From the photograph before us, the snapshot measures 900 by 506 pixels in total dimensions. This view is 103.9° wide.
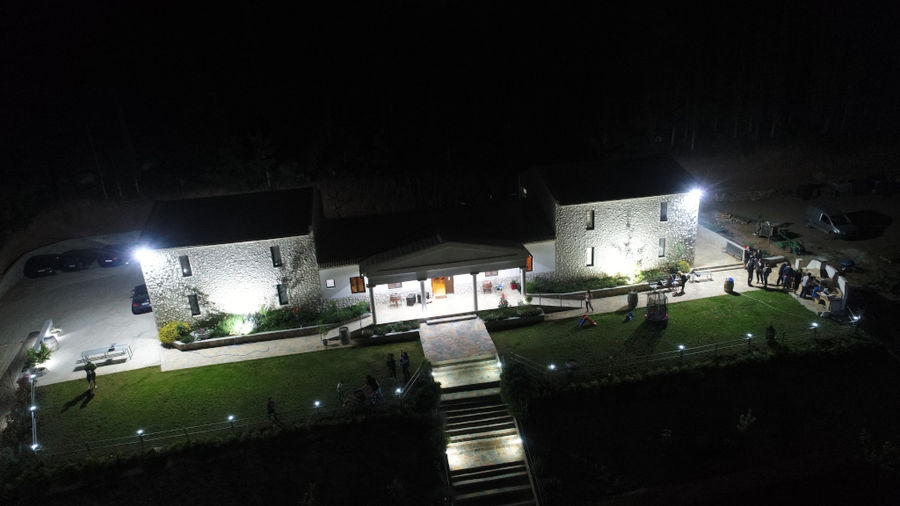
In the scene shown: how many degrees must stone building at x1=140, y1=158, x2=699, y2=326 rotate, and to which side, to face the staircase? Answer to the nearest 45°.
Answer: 0° — it already faces it

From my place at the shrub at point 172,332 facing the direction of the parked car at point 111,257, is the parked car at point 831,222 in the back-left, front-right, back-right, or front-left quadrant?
back-right

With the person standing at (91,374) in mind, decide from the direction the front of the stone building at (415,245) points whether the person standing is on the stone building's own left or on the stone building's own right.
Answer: on the stone building's own right

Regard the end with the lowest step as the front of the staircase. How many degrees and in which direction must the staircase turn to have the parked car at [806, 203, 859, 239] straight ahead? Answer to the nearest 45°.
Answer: approximately 135° to its left

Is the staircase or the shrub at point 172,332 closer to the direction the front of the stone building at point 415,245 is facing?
the staircase

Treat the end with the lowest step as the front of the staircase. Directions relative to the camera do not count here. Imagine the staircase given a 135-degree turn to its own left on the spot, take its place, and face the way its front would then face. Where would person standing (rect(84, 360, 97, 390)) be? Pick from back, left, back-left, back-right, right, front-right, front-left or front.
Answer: back-left

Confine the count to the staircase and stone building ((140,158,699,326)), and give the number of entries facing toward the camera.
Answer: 2

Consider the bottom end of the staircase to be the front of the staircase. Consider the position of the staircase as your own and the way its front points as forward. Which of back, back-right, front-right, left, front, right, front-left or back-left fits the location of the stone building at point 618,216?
back-left

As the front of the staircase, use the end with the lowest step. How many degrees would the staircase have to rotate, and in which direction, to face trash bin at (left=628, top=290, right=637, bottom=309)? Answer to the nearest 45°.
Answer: approximately 135° to its left

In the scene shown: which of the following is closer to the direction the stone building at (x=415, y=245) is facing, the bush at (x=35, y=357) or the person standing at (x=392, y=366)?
the person standing

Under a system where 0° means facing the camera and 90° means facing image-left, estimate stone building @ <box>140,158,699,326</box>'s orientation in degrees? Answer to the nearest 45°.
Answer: approximately 0°
